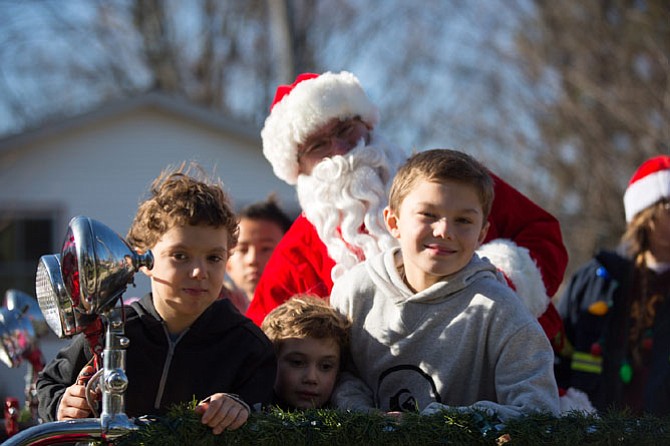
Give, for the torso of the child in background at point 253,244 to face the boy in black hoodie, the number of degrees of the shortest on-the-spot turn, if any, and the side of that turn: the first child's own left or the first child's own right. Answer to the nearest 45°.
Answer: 0° — they already face them

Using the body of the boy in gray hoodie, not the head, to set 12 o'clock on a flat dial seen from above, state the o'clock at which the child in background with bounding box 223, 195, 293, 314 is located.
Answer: The child in background is roughly at 5 o'clock from the boy in gray hoodie.

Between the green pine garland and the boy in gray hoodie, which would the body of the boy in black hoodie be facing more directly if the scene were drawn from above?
the green pine garland

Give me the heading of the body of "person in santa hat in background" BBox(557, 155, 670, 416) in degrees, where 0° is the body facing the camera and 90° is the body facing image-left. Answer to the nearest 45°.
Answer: approximately 315°

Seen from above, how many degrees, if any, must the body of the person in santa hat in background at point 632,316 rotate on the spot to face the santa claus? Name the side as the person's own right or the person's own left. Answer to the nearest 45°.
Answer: approximately 90° to the person's own right

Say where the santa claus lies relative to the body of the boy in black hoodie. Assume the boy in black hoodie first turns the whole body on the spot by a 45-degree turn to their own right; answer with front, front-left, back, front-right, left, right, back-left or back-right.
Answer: back

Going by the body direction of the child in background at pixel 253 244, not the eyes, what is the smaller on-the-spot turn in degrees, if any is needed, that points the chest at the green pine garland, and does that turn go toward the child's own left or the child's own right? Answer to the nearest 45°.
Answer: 0° — they already face it
